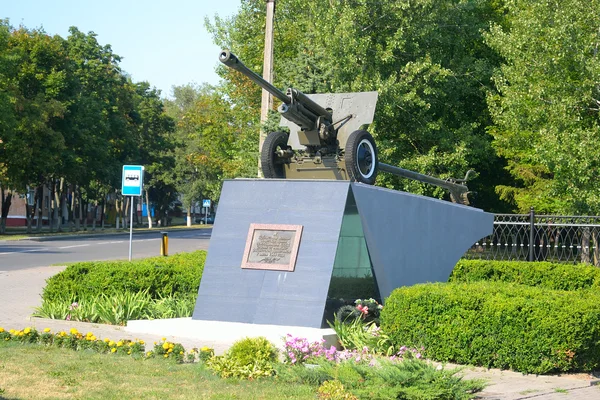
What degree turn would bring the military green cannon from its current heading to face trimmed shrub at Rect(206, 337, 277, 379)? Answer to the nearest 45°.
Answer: approximately 45° to its left

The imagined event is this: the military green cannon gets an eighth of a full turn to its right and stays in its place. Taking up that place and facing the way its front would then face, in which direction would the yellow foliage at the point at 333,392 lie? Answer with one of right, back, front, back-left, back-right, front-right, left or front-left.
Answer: left

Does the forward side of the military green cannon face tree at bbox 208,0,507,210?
no

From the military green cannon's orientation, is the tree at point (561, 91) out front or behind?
behind

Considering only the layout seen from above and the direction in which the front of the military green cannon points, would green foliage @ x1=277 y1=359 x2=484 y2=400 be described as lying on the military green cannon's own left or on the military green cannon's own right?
on the military green cannon's own left

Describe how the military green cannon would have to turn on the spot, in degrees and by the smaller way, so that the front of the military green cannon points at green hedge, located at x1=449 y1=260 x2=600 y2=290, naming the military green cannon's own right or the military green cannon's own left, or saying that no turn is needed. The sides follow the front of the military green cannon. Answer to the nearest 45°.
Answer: approximately 180°

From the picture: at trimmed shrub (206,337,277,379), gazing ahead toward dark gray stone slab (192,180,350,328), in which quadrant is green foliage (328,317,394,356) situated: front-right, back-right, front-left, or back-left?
front-right

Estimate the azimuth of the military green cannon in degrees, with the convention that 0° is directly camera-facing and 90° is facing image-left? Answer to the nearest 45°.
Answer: approximately 45°
